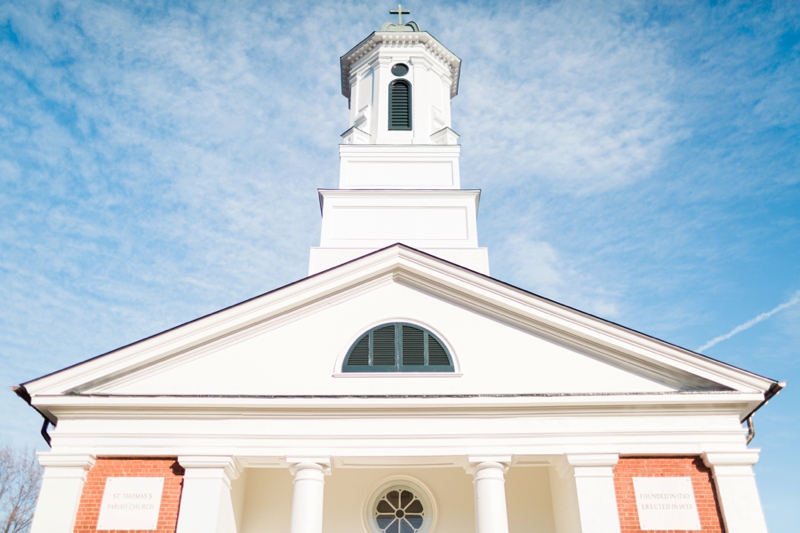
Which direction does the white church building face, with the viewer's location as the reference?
facing the viewer
